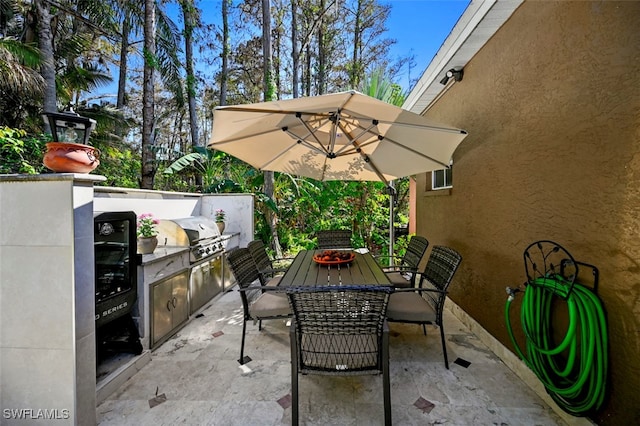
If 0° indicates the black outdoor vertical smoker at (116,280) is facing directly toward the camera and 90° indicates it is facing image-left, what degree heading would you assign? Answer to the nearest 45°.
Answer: approximately 315°

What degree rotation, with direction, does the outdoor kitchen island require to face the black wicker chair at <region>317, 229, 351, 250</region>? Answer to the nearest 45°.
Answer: approximately 45° to its left

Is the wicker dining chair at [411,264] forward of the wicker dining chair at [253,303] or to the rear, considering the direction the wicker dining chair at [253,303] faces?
forward

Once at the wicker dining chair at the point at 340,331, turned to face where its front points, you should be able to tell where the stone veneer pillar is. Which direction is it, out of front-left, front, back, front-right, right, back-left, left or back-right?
left

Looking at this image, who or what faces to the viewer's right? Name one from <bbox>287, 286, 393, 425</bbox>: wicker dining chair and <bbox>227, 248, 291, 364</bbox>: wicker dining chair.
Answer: <bbox>227, 248, 291, 364</bbox>: wicker dining chair

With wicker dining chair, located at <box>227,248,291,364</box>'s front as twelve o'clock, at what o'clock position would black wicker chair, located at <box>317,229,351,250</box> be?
The black wicker chair is roughly at 10 o'clock from the wicker dining chair.

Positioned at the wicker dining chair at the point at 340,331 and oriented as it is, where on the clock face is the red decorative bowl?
The red decorative bowl is roughly at 12 o'clock from the wicker dining chair.

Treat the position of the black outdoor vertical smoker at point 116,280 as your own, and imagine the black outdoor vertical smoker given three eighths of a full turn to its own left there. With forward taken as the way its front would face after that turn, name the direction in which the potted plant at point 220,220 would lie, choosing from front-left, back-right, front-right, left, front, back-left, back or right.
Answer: front-right

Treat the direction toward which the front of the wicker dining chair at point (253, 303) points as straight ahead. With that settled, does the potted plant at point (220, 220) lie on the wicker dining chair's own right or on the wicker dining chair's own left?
on the wicker dining chair's own left

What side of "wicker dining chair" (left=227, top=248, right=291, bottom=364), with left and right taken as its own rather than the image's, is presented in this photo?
right

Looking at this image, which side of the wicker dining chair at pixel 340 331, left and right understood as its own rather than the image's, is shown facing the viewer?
back

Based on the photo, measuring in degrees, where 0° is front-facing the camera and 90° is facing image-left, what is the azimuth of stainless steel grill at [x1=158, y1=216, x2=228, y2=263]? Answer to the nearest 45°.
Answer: approximately 315°

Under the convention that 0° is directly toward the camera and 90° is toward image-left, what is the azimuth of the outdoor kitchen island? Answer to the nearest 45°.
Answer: approximately 315°

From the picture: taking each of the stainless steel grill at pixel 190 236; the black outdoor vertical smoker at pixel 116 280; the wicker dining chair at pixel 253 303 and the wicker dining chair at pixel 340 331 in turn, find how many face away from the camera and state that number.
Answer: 1

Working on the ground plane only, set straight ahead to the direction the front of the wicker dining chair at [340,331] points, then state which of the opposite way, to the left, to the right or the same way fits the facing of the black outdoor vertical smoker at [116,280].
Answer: to the right

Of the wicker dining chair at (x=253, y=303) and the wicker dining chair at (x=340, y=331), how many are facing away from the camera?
1

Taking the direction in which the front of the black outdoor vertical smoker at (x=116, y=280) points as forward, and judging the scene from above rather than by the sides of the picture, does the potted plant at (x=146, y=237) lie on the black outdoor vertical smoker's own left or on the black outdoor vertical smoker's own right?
on the black outdoor vertical smoker's own left

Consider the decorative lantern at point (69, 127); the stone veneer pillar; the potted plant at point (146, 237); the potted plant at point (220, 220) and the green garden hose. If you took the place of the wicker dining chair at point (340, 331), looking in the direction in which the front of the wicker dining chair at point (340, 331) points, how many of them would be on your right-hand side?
1

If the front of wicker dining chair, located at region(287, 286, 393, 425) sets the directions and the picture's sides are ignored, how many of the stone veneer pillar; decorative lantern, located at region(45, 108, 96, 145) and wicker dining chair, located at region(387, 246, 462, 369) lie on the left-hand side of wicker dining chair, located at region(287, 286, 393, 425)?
2

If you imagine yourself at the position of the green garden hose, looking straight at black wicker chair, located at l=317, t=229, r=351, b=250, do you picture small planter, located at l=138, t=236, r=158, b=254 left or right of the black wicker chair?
left
